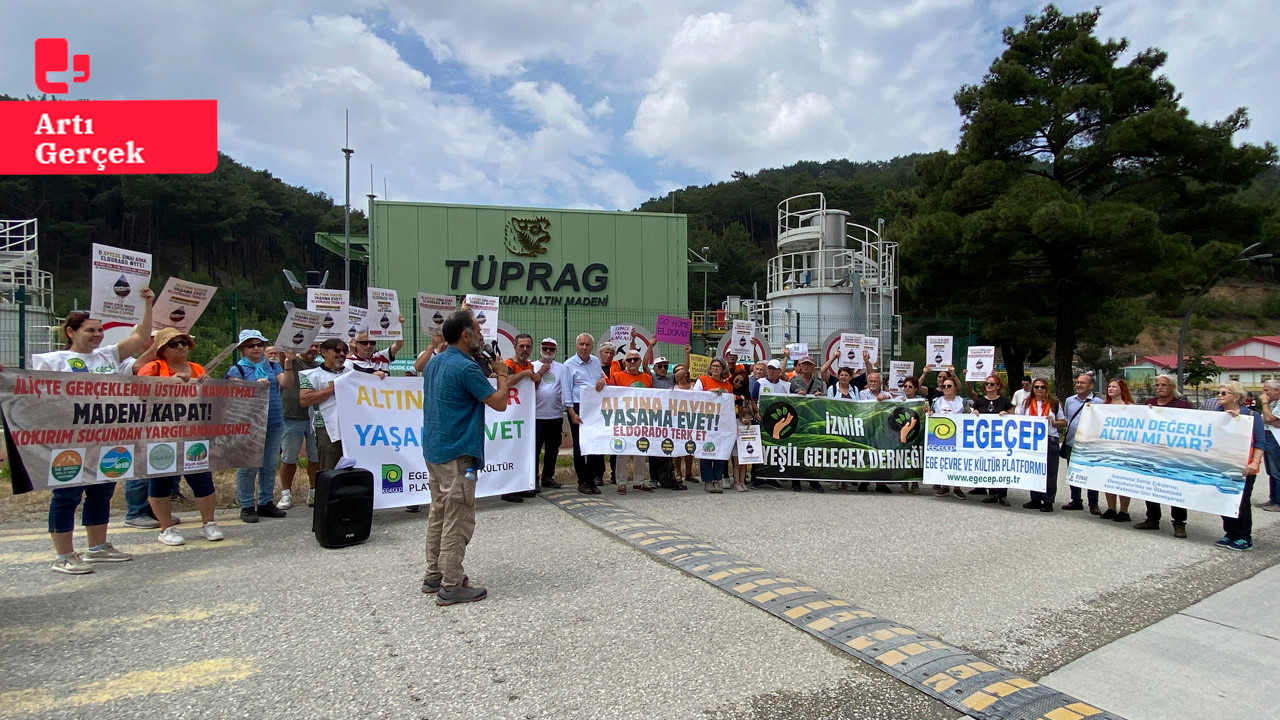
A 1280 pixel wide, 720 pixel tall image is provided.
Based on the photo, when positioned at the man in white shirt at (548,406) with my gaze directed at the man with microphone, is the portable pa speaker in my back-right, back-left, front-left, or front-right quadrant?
front-right

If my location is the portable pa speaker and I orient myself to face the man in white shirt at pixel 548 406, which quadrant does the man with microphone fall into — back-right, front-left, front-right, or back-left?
back-right

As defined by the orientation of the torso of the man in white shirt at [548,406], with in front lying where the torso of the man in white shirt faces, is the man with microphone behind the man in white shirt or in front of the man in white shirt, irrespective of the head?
in front

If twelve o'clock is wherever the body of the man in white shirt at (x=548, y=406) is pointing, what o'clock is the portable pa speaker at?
The portable pa speaker is roughly at 1 o'clock from the man in white shirt.

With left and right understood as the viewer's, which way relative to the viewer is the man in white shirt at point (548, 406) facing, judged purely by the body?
facing the viewer

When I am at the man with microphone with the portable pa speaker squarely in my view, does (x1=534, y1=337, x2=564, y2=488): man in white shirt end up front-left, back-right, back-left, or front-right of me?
front-right

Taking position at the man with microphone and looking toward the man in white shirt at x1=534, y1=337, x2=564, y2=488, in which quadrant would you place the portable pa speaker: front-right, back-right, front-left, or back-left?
front-left
